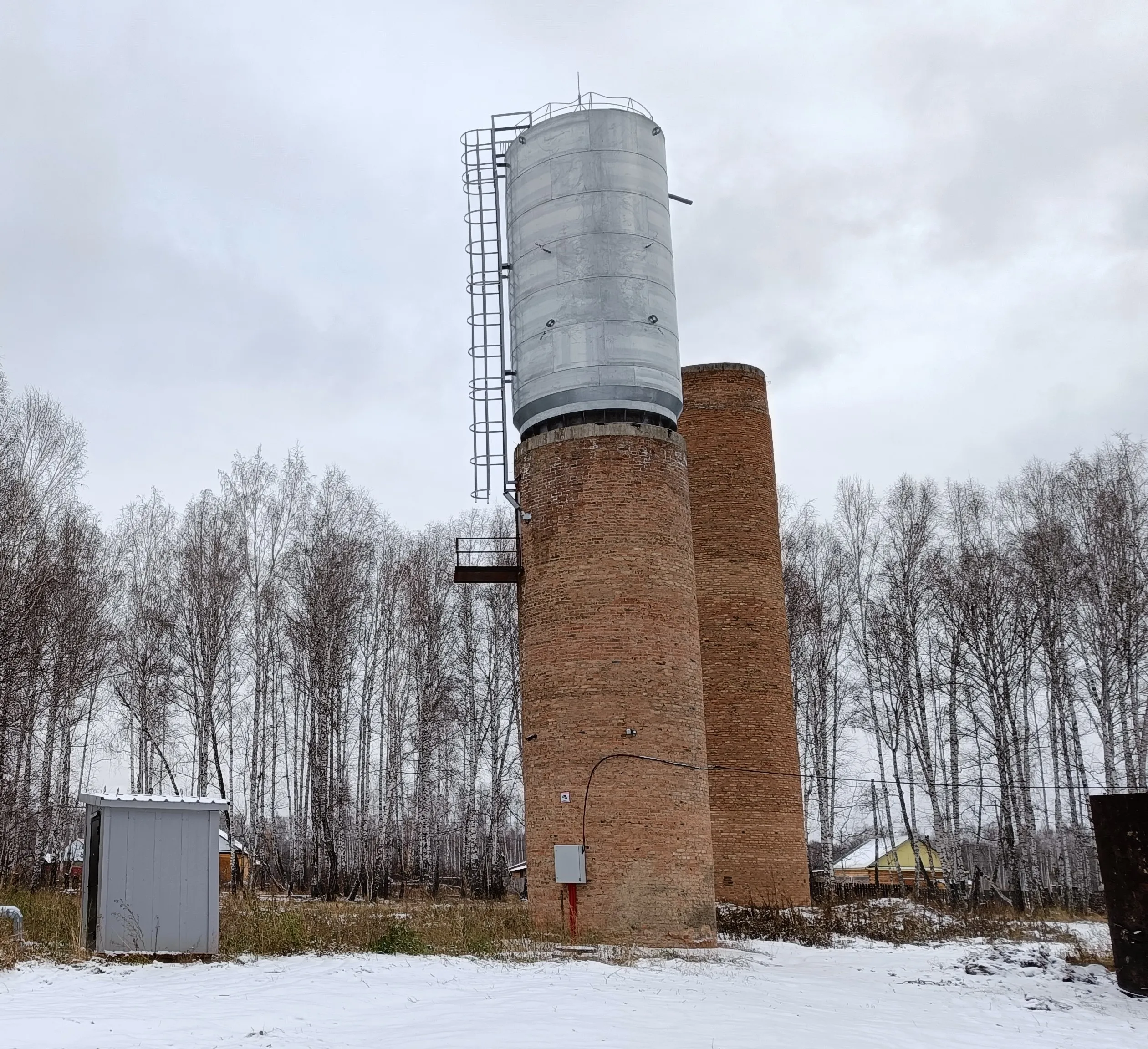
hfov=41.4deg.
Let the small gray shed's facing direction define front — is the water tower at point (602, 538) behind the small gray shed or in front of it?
behind

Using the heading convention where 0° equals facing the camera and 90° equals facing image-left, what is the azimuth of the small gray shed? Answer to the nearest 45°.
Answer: approximately 90°

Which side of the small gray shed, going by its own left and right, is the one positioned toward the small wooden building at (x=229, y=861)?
right
